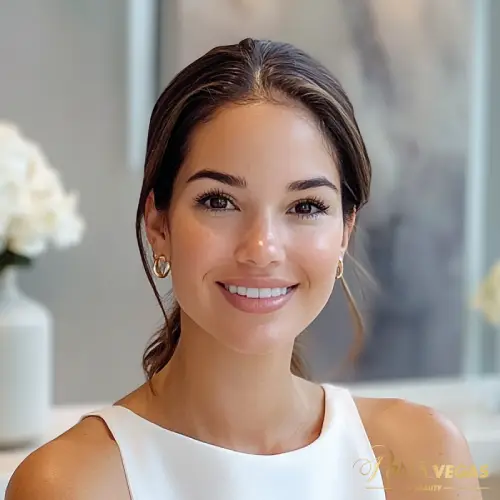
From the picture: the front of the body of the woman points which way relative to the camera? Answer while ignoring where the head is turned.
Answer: toward the camera

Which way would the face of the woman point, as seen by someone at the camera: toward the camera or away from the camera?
toward the camera

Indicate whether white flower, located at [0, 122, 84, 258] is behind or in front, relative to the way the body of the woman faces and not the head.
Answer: behind
